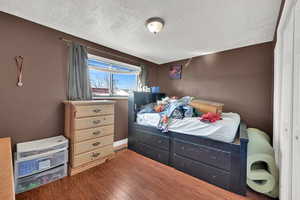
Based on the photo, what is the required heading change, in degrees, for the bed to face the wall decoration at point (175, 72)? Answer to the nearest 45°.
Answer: approximately 135° to its left

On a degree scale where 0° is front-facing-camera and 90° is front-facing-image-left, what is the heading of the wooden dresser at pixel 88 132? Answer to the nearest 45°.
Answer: approximately 315°

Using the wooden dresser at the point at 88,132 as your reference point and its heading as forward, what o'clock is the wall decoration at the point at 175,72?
The wall decoration is roughly at 10 o'clock from the wooden dresser.

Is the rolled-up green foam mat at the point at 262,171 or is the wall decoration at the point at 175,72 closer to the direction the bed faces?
the rolled-up green foam mat

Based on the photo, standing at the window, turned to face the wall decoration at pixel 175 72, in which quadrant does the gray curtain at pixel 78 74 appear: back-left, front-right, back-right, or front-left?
back-right

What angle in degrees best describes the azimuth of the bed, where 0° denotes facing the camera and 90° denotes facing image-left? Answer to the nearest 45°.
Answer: approximately 315°

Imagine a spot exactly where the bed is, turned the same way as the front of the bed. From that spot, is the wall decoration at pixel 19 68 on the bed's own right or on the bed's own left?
on the bed's own right
